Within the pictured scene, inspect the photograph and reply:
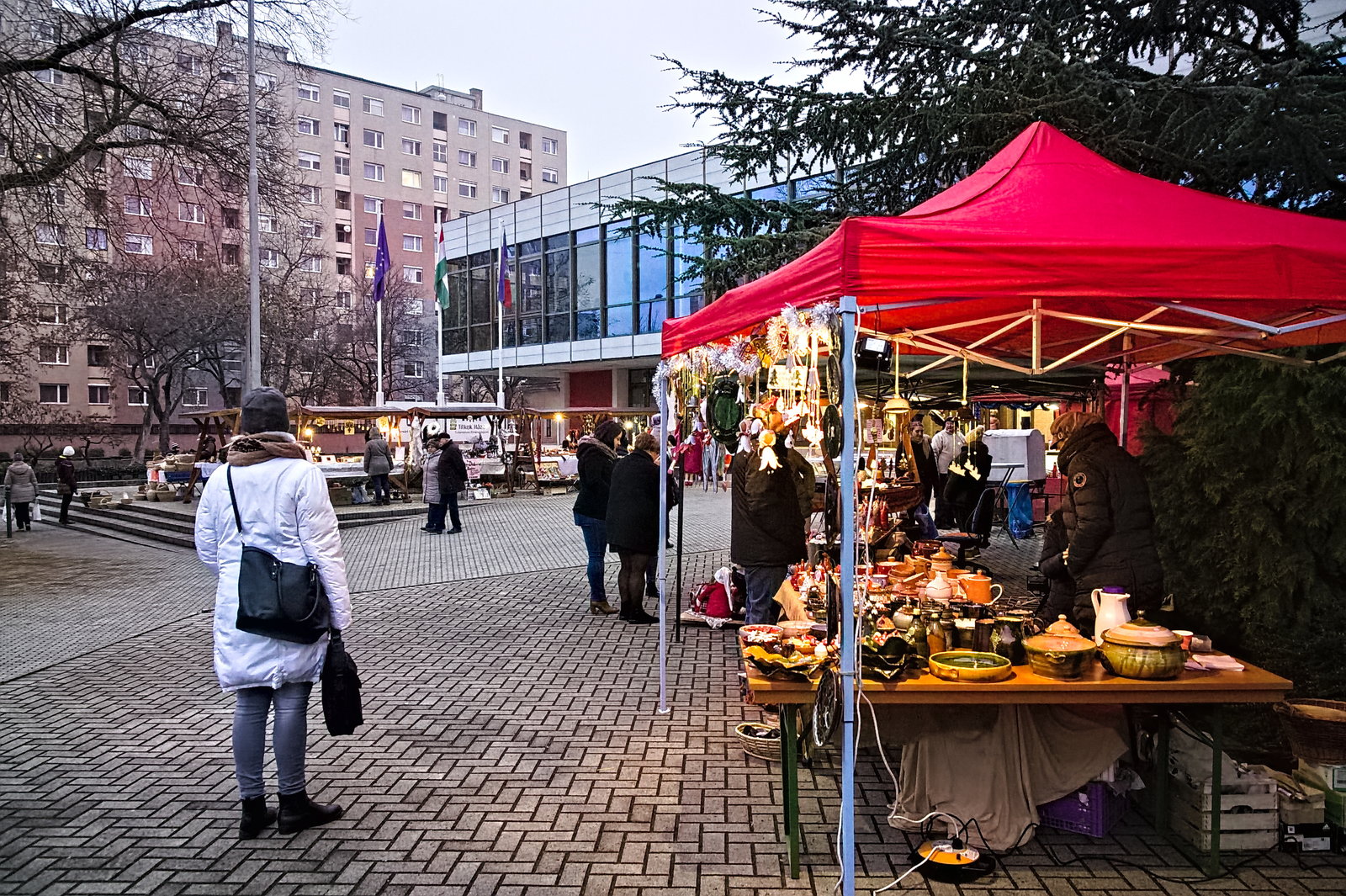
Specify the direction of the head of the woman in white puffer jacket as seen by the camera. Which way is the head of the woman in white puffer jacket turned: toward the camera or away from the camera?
away from the camera

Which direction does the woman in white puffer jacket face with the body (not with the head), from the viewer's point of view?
away from the camera

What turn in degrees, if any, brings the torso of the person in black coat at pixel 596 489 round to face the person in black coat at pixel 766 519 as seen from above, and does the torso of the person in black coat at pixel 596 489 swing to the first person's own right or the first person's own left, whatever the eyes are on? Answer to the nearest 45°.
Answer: approximately 45° to the first person's own right

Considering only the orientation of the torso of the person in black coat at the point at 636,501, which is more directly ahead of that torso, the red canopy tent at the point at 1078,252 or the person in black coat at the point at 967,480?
the person in black coat

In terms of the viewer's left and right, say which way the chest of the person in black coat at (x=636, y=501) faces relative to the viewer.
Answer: facing away from the viewer and to the right of the viewer

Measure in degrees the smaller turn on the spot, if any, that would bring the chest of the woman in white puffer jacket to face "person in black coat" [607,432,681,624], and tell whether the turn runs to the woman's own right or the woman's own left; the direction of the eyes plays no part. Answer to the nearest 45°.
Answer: approximately 45° to the woman's own right

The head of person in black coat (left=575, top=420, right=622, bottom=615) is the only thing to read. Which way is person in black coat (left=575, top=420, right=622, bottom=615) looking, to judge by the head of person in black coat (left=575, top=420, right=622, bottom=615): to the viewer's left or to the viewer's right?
to the viewer's right

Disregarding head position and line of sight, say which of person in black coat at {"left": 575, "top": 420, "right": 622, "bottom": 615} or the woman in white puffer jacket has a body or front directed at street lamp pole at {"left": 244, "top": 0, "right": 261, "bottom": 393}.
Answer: the woman in white puffer jacket

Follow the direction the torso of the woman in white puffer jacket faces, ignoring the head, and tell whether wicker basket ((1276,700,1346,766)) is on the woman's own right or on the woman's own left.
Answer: on the woman's own right

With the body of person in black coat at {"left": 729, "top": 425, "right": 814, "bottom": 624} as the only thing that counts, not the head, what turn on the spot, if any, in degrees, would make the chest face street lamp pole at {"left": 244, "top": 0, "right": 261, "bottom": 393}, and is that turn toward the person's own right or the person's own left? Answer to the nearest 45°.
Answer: approximately 45° to the person's own left

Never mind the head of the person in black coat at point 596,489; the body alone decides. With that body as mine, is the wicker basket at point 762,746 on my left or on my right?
on my right

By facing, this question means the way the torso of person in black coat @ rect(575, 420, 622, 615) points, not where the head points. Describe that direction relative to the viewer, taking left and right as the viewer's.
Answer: facing to the right of the viewer

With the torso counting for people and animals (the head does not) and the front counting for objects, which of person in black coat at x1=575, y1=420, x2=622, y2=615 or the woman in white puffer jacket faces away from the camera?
the woman in white puffer jacket

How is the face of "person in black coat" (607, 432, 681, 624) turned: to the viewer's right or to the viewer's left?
to the viewer's right

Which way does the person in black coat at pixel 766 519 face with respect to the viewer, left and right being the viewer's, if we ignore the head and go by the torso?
facing away from the viewer
